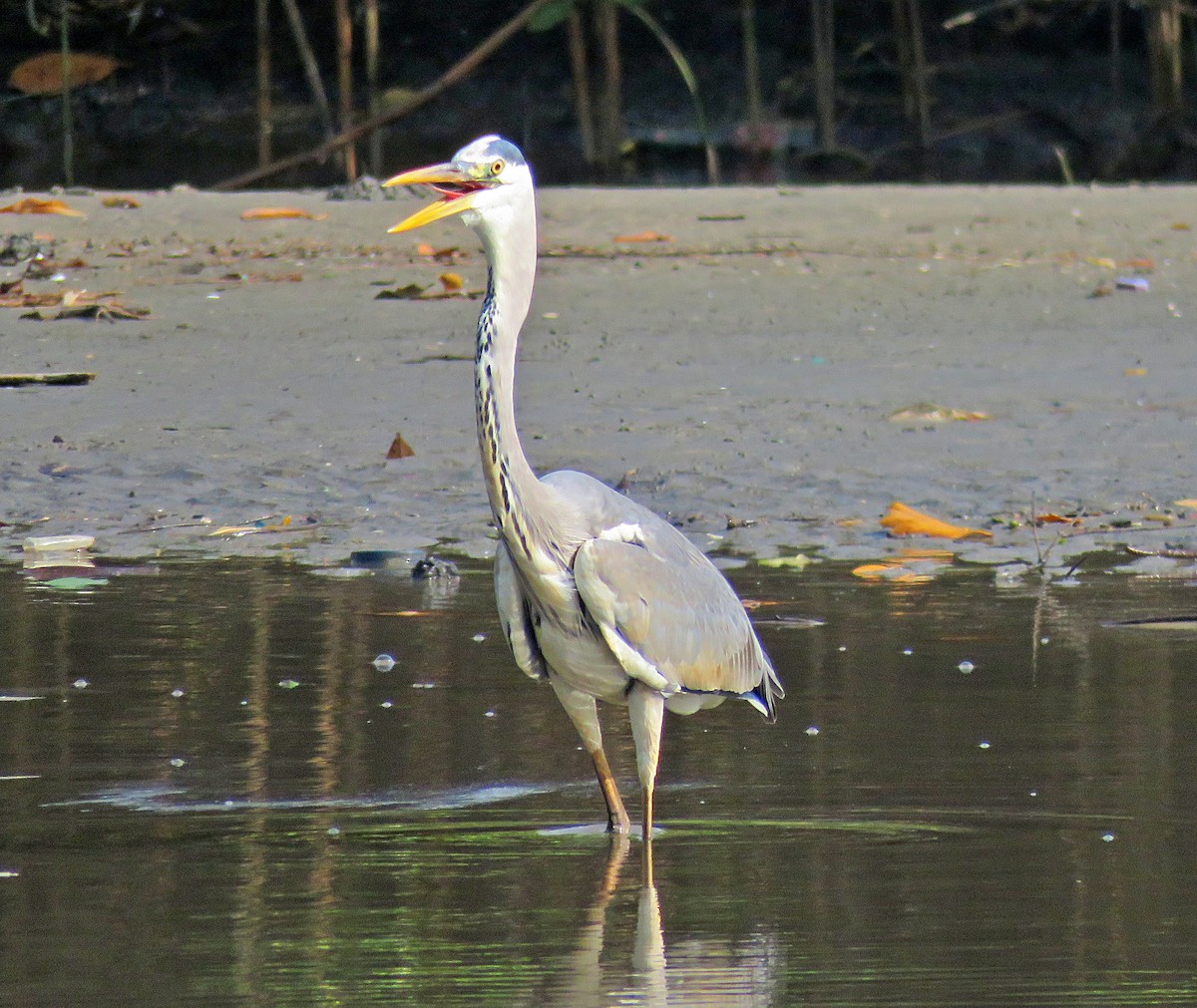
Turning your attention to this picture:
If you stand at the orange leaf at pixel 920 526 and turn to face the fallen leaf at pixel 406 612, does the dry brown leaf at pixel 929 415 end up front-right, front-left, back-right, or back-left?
back-right

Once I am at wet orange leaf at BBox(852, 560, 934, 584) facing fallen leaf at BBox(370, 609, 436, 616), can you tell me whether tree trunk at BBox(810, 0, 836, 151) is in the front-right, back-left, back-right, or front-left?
back-right

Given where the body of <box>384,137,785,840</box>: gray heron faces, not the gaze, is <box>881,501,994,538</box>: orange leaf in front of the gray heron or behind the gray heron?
behind

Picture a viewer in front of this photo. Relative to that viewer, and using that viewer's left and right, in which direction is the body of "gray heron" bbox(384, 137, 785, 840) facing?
facing the viewer and to the left of the viewer

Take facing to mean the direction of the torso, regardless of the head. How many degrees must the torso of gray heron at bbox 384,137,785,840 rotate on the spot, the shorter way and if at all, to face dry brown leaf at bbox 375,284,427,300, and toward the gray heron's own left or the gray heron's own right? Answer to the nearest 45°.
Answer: approximately 135° to the gray heron's own right

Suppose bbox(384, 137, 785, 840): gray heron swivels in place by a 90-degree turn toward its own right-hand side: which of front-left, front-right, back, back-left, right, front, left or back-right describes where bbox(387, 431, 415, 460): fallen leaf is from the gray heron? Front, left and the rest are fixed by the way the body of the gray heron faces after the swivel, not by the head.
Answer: front-right

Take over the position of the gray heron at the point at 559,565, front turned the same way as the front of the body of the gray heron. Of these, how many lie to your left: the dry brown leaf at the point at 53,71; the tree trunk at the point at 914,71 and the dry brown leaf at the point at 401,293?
0

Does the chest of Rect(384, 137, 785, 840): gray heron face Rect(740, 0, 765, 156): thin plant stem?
no

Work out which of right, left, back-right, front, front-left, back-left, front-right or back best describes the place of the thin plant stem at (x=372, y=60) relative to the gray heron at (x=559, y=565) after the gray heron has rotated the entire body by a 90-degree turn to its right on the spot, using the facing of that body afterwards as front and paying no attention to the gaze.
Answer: front-right

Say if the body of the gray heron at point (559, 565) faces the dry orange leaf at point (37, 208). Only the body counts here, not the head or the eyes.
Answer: no

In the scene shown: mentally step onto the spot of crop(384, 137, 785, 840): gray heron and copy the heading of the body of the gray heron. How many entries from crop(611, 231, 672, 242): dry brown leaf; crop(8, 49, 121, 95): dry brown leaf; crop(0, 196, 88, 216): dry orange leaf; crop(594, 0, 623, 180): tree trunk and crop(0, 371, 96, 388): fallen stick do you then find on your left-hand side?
0

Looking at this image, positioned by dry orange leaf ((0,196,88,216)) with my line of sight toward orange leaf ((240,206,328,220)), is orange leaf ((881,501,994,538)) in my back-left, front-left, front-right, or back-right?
front-right

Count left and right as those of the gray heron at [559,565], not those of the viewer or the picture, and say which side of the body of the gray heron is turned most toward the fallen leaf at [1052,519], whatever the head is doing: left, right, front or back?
back

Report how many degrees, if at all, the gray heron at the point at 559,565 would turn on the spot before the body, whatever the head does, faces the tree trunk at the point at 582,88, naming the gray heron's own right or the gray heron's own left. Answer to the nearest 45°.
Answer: approximately 135° to the gray heron's own right

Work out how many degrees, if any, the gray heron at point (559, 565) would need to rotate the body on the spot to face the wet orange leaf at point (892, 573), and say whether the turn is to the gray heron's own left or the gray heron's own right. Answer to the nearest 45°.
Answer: approximately 135° to the gray heron's own right
